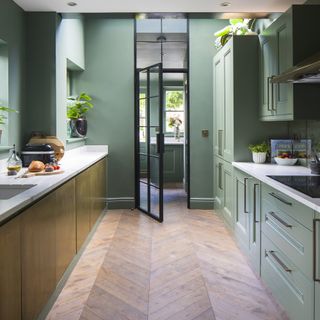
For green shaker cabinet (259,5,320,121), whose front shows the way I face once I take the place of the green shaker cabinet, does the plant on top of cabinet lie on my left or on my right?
on my right

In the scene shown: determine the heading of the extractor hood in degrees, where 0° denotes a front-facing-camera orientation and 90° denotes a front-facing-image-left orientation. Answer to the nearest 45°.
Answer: approximately 90°

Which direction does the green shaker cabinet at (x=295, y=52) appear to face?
to the viewer's left

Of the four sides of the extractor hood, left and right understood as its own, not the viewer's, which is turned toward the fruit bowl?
right

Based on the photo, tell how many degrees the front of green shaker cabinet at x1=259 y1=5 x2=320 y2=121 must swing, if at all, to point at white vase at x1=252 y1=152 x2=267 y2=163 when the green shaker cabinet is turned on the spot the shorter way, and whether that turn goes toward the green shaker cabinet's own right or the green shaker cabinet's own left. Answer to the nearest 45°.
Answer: approximately 90° to the green shaker cabinet's own right

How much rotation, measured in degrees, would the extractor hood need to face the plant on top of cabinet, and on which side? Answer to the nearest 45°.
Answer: approximately 90° to its right

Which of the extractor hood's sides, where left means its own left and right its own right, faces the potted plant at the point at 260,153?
right

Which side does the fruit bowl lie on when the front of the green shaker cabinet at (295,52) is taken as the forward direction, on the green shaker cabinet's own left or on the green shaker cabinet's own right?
on the green shaker cabinet's own right

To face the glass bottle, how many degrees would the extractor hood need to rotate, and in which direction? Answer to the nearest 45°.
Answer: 0° — it already faces it
